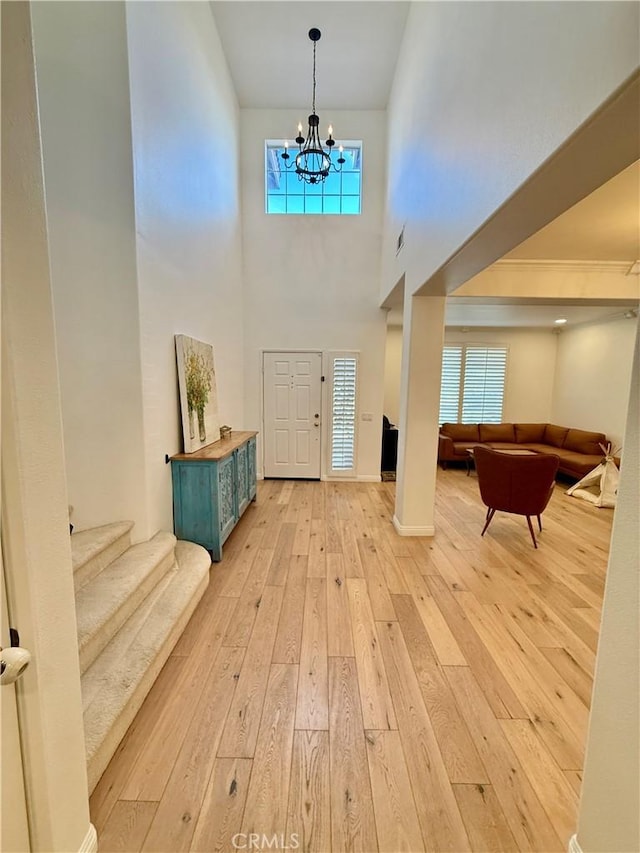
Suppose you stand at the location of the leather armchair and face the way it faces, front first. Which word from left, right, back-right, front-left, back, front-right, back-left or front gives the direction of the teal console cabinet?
back-left

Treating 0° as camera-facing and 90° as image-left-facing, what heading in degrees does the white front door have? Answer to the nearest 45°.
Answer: approximately 0°

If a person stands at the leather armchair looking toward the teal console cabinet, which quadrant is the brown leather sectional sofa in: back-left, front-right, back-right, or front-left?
back-right

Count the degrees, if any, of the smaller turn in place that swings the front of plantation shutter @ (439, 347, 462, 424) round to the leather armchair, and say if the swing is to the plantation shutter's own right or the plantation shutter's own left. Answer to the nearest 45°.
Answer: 0° — it already faces it

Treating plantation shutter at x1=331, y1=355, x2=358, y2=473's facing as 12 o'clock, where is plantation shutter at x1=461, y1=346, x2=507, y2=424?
plantation shutter at x1=461, y1=346, x2=507, y2=424 is roughly at 8 o'clock from plantation shutter at x1=331, y1=355, x2=358, y2=473.

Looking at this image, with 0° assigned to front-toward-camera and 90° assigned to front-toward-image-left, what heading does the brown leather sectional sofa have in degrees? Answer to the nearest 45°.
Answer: approximately 0°

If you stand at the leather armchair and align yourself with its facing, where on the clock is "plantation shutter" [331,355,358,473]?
The plantation shutter is roughly at 10 o'clock from the leather armchair.

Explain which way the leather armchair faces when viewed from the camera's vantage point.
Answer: facing away from the viewer
